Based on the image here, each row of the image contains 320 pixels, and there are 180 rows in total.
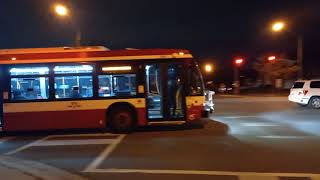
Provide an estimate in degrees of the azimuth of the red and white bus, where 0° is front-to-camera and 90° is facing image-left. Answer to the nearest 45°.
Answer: approximately 270°

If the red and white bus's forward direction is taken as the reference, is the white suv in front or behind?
in front
